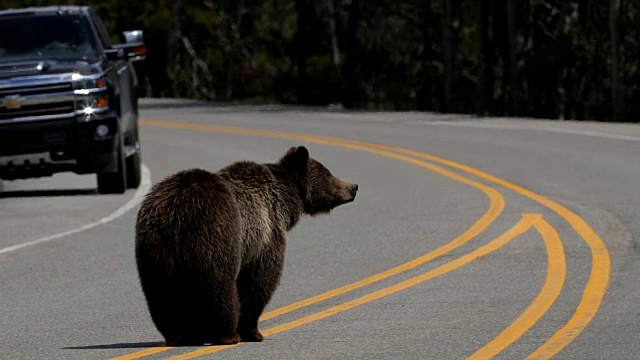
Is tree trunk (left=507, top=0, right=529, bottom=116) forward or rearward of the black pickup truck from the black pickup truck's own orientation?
rearward

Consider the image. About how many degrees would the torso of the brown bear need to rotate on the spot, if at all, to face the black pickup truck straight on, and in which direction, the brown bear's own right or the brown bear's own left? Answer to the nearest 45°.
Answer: approximately 45° to the brown bear's own left

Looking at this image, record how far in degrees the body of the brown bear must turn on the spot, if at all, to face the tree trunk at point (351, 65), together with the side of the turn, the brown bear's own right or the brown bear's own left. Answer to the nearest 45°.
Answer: approximately 45° to the brown bear's own left

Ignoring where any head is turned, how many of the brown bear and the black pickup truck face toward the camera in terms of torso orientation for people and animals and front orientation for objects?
1

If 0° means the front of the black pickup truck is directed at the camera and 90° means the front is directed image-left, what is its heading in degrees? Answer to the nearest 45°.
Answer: approximately 0°

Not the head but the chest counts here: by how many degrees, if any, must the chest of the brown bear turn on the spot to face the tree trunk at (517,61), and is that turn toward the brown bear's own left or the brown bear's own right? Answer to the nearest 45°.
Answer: approximately 45° to the brown bear's own left

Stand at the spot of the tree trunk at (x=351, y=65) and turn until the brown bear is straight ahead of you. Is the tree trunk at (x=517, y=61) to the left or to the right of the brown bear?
left

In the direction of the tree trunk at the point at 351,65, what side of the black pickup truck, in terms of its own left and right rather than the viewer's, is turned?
back

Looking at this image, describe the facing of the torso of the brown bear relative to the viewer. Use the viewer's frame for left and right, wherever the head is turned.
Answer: facing away from the viewer and to the right of the viewer
